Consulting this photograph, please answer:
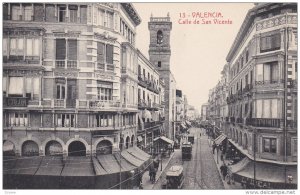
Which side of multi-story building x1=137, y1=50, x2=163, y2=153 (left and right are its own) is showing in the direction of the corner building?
right

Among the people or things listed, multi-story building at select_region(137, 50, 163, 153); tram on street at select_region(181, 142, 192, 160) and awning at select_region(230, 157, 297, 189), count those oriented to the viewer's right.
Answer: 1

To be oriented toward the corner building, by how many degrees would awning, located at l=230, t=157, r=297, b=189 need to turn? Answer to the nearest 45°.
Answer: approximately 45° to its right

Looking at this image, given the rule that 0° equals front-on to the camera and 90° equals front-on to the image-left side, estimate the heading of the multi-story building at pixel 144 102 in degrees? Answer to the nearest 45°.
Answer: approximately 270°
